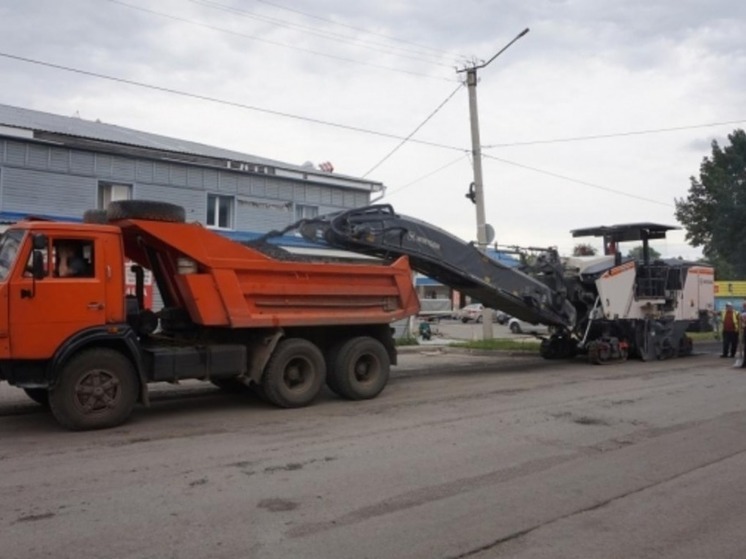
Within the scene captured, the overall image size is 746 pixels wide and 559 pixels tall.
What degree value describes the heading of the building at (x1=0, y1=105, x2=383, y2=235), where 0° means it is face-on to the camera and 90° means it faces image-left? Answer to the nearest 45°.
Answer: approximately 315°

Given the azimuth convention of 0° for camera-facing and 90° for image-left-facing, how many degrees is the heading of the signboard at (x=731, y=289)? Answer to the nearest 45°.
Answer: approximately 0°

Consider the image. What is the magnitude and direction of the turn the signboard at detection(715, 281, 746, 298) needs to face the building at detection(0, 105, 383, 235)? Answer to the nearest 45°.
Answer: approximately 45° to its right

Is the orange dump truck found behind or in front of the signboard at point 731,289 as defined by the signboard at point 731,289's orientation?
in front

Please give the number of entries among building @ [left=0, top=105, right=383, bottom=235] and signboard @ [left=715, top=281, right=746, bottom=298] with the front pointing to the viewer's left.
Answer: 0

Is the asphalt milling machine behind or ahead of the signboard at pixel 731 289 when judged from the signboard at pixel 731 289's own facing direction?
ahead
